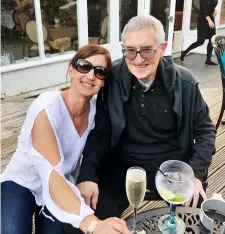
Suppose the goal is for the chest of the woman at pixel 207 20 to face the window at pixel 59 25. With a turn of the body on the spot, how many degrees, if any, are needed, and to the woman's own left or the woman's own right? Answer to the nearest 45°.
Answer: approximately 135° to the woman's own right

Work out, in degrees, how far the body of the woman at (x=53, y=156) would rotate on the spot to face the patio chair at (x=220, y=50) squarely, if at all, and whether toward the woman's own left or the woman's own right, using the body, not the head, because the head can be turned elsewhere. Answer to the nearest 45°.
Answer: approximately 90° to the woman's own left

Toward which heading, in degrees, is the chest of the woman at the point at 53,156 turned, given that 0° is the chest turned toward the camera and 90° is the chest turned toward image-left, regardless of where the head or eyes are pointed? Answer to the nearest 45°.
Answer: approximately 315°

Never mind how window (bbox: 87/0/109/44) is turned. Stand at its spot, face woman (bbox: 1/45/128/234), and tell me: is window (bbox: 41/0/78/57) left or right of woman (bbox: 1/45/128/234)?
right

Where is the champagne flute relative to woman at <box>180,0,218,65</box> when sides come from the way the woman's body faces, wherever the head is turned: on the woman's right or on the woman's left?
on the woman's right

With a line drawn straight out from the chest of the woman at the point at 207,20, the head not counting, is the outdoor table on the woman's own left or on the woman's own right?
on the woman's own right

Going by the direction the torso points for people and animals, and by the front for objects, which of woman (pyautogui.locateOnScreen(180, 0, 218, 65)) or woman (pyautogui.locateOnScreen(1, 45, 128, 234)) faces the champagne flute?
woman (pyautogui.locateOnScreen(1, 45, 128, 234))
